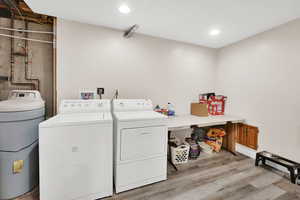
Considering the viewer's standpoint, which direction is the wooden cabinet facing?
facing the viewer and to the left of the viewer

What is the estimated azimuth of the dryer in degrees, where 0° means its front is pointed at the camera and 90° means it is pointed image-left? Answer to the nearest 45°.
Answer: approximately 315°

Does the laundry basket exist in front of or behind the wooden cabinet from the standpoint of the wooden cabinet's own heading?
in front

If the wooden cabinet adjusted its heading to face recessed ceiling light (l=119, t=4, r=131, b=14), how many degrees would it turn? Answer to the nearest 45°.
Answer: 0° — it already faces it

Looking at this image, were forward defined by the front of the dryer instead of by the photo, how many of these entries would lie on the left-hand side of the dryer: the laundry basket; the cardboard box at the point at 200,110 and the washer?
2

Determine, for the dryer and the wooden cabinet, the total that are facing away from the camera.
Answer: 0

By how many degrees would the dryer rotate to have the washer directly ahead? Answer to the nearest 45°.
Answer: approximately 135° to its right
